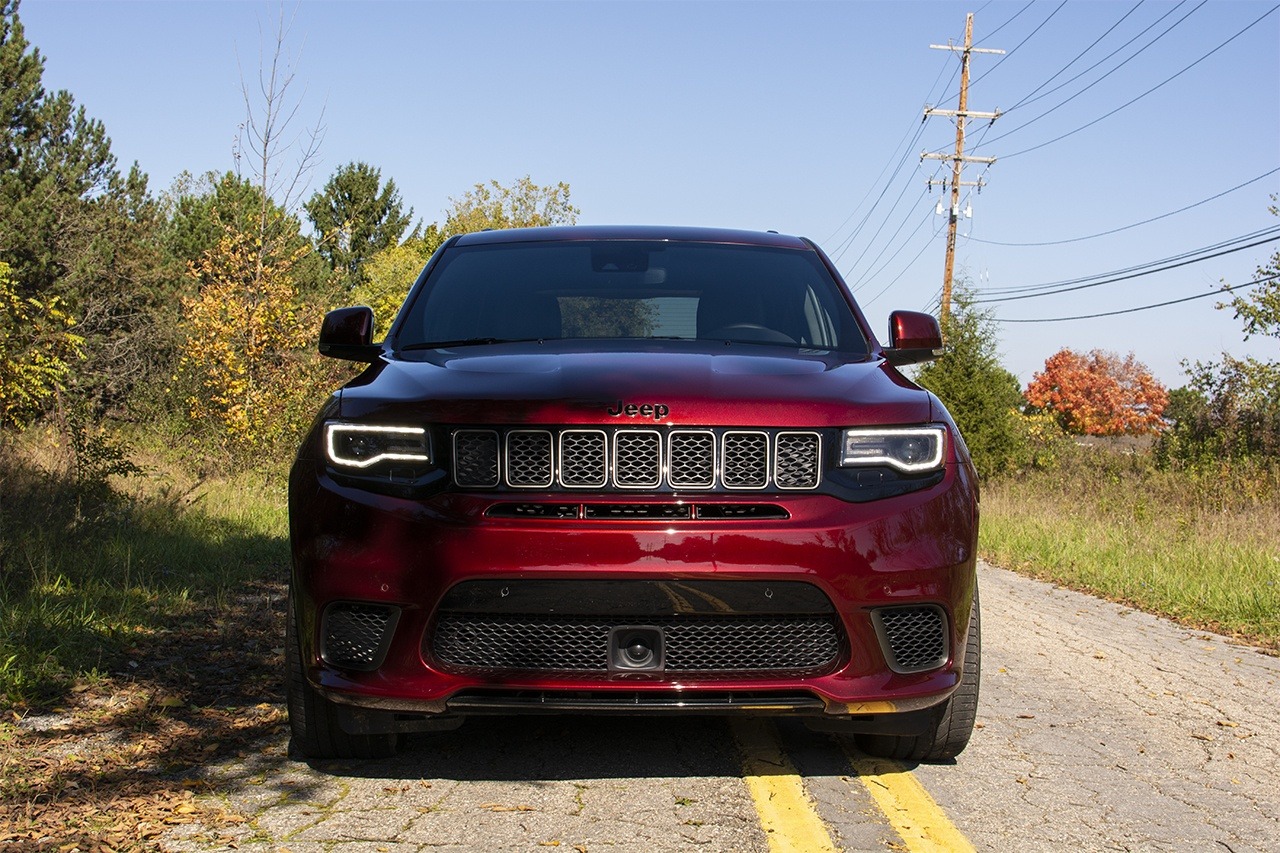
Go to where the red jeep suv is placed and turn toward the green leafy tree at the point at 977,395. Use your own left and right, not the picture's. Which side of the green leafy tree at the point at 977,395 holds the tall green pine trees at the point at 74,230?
left

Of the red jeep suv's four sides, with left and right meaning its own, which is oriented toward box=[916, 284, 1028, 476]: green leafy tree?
back

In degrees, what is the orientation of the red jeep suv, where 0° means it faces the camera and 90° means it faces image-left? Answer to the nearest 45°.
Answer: approximately 0°

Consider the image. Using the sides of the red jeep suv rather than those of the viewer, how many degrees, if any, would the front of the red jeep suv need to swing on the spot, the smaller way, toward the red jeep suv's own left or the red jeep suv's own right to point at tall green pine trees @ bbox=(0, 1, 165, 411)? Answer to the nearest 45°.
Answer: approximately 135° to the red jeep suv's own right

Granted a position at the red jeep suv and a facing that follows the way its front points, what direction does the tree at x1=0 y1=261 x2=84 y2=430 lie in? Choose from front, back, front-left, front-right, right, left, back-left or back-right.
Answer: back-right

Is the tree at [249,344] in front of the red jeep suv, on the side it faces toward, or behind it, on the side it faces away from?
behind
